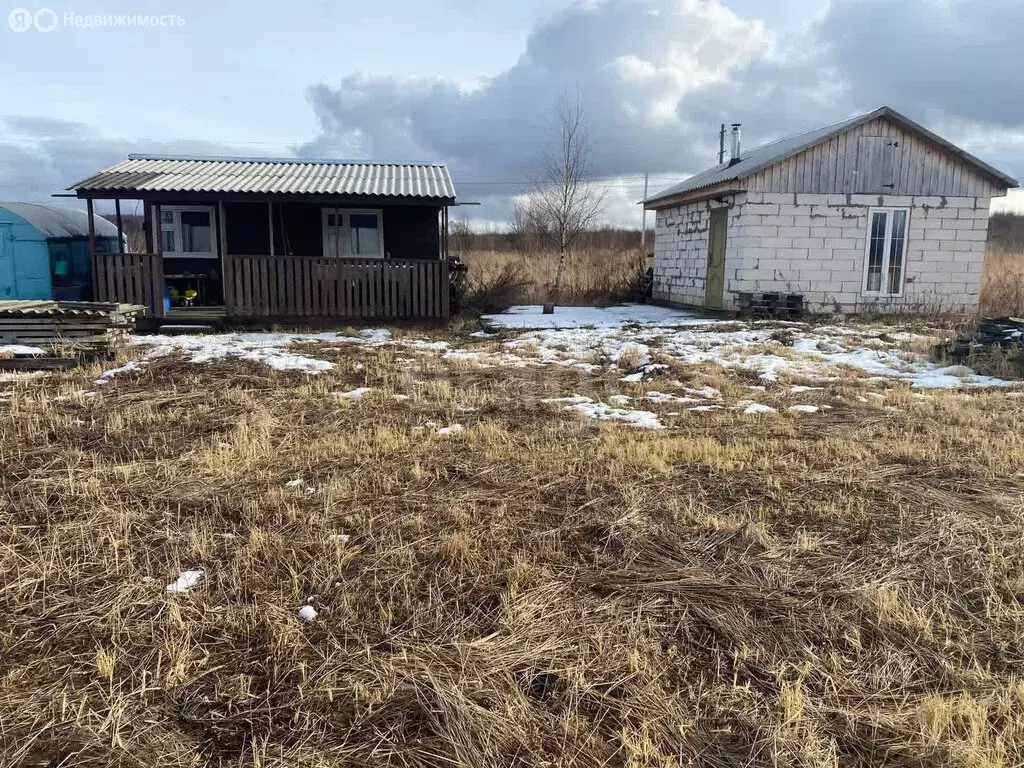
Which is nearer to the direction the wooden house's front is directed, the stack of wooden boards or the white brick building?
the stack of wooden boards

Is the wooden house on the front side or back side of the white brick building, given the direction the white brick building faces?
on the front side

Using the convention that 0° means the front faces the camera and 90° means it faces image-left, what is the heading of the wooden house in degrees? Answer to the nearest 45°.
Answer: approximately 0°

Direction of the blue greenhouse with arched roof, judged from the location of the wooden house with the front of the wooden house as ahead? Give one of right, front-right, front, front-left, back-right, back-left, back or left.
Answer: right

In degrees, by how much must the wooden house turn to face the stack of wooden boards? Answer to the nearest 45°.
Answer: approximately 45° to its right

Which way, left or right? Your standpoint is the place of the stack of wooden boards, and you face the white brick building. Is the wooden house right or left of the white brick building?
left

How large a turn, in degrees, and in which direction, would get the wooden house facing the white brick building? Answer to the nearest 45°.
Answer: approximately 90° to its left
